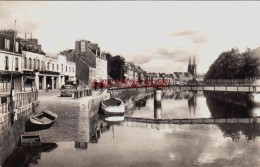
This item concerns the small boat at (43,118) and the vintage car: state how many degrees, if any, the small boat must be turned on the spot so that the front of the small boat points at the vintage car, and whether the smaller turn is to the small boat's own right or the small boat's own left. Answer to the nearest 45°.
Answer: approximately 135° to the small boat's own right

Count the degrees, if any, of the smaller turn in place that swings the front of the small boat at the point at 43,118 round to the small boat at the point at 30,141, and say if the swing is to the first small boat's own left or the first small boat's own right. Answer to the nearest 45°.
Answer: approximately 45° to the first small boat's own left

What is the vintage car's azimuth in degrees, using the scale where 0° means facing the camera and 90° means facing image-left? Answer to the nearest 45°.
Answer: approximately 45°

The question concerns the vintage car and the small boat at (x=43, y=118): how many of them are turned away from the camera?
0

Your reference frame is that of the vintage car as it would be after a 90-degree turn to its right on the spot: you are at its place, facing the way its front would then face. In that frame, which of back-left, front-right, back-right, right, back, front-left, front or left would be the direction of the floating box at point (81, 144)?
back-left

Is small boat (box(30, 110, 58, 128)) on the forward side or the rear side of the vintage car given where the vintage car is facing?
on the forward side
